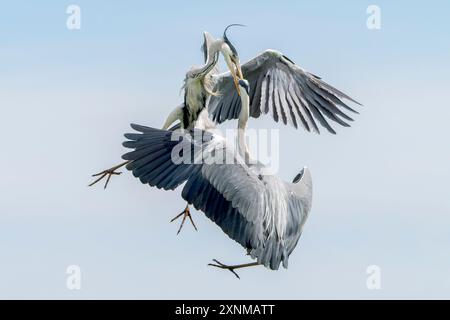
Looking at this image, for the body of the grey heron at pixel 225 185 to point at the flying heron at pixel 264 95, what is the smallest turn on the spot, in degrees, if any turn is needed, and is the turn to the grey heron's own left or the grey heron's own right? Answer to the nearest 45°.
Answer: approximately 45° to the grey heron's own right

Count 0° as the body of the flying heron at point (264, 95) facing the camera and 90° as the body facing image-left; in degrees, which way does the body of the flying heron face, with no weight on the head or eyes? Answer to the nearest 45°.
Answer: approximately 315°

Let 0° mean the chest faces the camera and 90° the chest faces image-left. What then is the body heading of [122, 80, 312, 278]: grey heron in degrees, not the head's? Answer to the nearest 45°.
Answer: approximately 135°
